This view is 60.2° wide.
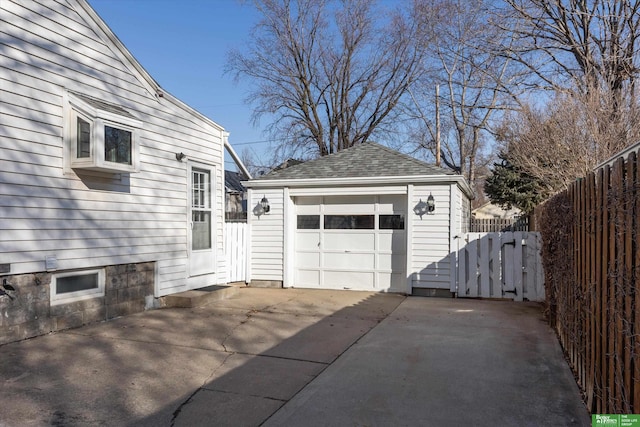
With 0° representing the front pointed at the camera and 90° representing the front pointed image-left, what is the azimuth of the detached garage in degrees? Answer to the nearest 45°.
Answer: approximately 0°

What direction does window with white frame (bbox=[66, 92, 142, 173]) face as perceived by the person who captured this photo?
facing the viewer and to the right of the viewer

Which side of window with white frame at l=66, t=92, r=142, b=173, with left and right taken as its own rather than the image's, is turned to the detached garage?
left

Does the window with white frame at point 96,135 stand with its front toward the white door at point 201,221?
no

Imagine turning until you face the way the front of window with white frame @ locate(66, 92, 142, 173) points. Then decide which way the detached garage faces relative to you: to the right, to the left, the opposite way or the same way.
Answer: to the right

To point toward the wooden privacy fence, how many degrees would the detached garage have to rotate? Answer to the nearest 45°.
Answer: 0° — it already faces it

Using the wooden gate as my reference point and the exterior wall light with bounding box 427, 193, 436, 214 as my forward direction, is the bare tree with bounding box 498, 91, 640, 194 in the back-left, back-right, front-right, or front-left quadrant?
back-right

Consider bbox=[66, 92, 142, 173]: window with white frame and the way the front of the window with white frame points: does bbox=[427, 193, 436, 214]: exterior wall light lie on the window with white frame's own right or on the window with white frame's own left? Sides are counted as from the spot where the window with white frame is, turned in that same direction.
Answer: on the window with white frame's own left

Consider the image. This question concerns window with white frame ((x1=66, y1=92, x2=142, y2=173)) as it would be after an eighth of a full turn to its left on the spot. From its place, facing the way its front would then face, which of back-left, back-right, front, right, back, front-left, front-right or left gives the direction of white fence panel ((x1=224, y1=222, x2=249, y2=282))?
front-left

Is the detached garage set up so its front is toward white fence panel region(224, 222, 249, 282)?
no

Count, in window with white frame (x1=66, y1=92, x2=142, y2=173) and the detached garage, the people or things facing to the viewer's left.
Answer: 0

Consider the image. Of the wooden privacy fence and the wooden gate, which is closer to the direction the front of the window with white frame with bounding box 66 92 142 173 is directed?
the wooden privacy fence

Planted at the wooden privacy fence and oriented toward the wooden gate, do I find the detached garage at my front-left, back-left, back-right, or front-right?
front-left

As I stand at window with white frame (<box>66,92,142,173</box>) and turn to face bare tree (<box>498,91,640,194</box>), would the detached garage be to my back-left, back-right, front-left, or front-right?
front-left

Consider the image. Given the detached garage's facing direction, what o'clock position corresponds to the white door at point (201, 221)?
The white door is roughly at 2 o'clock from the detached garage.

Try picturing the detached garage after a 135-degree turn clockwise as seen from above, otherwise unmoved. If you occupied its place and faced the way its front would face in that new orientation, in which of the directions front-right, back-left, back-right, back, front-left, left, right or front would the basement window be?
left
